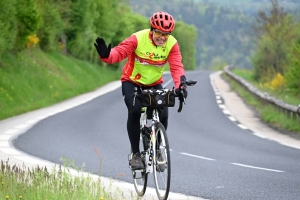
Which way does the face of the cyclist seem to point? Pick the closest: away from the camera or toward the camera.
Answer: toward the camera

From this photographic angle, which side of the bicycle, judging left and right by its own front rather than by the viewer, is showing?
front

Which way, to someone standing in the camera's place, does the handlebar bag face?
facing the viewer
